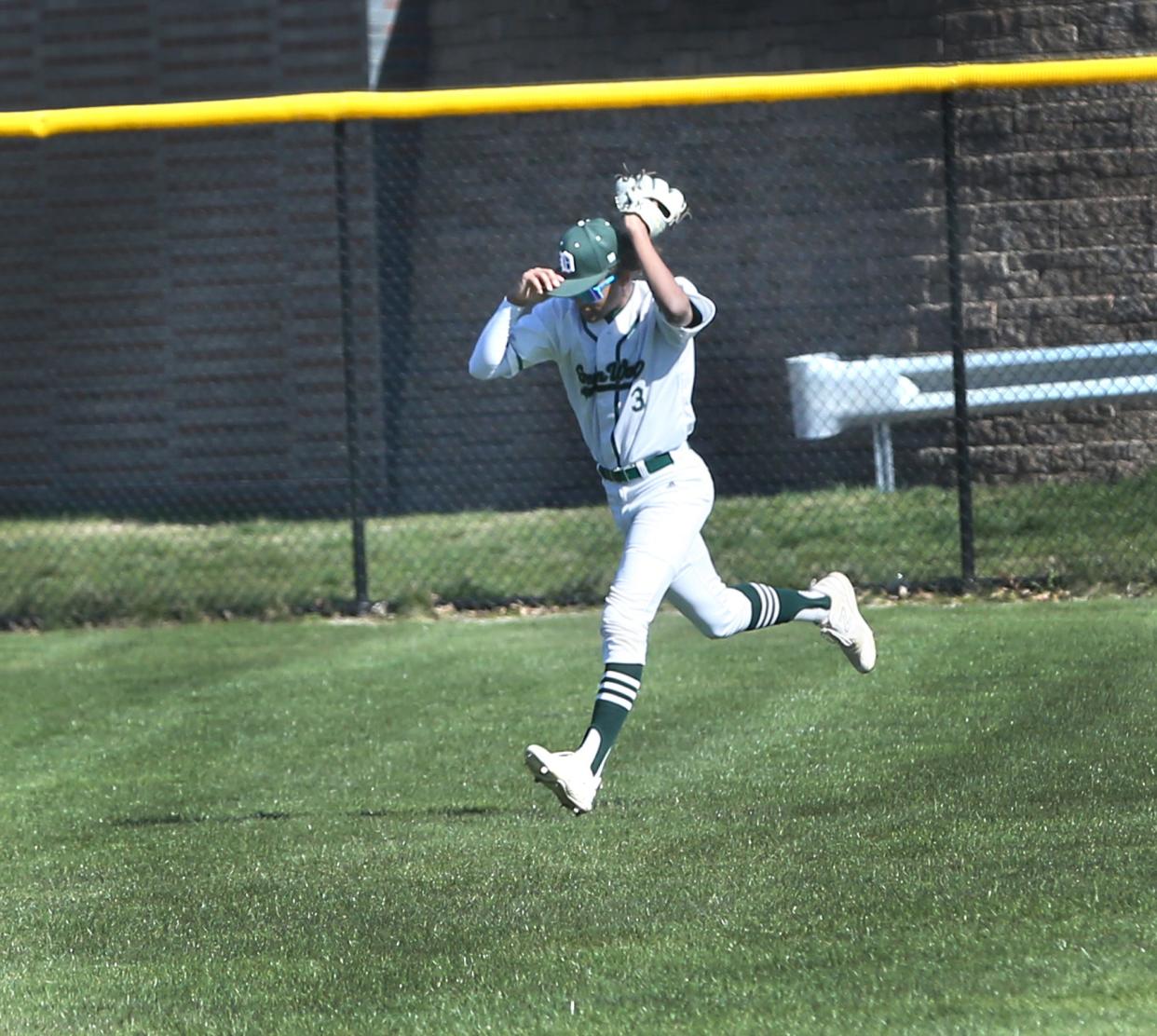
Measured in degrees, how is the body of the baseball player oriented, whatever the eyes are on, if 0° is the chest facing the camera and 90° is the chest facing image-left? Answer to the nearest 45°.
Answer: approximately 45°
